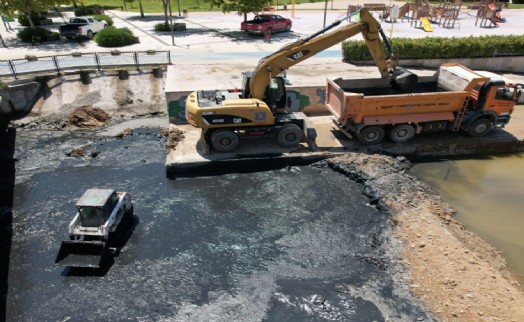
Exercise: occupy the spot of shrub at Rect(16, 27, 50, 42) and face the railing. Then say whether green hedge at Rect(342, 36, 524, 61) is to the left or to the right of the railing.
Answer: left

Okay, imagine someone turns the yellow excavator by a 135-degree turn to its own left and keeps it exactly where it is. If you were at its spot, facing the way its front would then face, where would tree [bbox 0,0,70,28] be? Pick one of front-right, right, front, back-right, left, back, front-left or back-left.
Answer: front

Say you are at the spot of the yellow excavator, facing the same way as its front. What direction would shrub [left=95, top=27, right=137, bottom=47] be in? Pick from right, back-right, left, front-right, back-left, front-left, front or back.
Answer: back-left

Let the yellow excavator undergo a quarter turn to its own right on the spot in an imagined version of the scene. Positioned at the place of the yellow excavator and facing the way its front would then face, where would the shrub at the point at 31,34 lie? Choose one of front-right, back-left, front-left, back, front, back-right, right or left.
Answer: back-right

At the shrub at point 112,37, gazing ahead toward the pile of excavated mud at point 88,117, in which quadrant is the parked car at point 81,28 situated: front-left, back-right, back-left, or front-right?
back-right

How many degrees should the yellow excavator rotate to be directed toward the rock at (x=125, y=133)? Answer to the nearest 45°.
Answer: approximately 180°

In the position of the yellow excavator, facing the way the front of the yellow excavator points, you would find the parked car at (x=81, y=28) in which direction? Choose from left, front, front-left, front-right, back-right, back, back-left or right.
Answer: back-left

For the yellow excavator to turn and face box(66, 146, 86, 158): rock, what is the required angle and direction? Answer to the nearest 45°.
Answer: approximately 180°

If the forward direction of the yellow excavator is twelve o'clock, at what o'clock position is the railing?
The railing is roughly at 7 o'clock from the yellow excavator.

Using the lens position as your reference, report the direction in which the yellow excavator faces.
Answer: facing to the right of the viewer

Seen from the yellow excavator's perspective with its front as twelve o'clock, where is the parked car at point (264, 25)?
The parked car is roughly at 9 o'clock from the yellow excavator.

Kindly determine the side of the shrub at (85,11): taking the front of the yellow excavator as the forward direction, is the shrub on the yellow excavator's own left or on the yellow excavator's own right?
on the yellow excavator's own left
